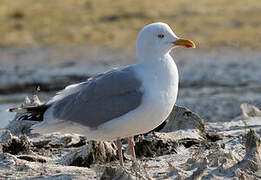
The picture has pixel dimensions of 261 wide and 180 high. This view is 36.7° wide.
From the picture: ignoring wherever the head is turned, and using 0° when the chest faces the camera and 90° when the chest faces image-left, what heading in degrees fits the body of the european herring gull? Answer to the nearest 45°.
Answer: approximately 270°

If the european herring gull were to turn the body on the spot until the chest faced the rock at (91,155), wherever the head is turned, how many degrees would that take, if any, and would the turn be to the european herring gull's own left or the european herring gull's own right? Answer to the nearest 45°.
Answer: approximately 135° to the european herring gull's own left

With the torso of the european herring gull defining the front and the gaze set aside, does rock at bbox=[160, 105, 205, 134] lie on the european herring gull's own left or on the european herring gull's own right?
on the european herring gull's own left

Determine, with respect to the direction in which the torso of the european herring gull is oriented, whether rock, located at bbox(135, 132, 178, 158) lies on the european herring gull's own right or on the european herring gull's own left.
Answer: on the european herring gull's own left

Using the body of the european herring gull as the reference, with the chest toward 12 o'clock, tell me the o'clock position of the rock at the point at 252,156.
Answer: The rock is roughly at 12 o'clock from the european herring gull.

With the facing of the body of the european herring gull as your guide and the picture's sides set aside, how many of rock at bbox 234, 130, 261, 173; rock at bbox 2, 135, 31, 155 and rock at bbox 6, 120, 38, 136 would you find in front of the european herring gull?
1
